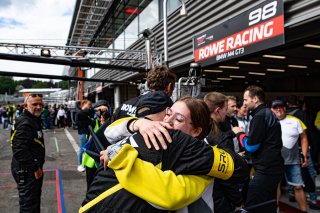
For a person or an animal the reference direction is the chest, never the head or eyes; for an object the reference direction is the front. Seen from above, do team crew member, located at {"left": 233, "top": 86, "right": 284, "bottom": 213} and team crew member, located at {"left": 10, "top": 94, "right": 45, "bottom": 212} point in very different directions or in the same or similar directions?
very different directions

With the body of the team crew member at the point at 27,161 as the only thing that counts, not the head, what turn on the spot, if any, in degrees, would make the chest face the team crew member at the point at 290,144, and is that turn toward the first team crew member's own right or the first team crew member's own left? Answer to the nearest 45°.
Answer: approximately 45° to the first team crew member's own left

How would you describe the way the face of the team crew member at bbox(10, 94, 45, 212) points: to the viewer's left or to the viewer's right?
to the viewer's right

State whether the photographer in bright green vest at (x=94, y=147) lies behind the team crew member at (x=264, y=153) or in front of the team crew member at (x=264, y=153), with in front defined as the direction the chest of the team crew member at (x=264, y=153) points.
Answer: in front

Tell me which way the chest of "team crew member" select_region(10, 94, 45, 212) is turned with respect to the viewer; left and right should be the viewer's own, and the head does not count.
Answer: facing the viewer and to the right of the viewer

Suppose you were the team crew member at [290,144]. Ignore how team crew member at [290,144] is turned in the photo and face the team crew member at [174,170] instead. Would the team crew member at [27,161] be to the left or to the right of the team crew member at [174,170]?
right

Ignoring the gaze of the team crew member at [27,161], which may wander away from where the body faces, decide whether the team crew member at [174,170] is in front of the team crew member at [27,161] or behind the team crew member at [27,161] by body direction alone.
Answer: in front

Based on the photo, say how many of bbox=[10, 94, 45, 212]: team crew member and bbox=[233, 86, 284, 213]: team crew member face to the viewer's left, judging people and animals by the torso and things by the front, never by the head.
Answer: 1

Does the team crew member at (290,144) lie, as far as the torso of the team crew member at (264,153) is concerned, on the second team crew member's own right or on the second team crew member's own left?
on the second team crew member's own right

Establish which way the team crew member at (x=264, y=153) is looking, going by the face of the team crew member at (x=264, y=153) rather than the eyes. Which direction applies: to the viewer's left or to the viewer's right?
to the viewer's left

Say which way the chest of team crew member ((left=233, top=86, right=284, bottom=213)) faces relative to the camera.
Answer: to the viewer's left

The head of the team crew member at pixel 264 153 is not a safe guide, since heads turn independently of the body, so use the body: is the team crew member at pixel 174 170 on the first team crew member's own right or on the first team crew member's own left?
on the first team crew member's own left
